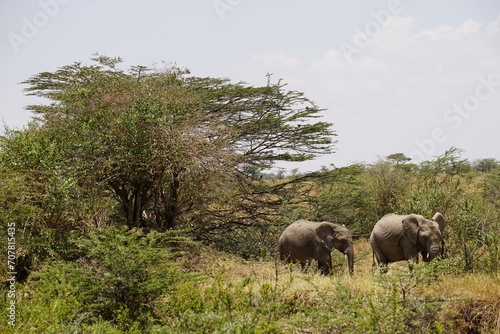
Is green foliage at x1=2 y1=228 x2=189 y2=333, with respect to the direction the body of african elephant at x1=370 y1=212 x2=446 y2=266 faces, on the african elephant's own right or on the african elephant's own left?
on the african elephant's own right

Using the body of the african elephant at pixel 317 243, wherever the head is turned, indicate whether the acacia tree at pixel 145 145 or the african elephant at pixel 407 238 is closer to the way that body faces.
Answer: the african elephant

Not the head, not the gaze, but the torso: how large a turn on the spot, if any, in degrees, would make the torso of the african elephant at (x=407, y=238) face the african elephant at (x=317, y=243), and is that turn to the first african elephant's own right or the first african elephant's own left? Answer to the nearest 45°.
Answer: approximately 135° to the first african elephant's own right

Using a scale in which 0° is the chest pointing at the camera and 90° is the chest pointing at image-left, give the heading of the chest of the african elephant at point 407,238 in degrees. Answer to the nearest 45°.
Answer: approximately 315°

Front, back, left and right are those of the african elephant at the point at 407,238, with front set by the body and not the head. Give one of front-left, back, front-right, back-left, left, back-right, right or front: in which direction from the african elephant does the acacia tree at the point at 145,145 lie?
back-right

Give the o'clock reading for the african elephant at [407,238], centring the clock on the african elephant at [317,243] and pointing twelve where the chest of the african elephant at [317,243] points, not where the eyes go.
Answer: the african elephant at [407,238] is roughly at 1 o'clock from the african elephant at [317,243].

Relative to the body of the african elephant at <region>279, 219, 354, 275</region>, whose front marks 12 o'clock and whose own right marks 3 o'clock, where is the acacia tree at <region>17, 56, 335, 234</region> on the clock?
The acacia tree is roughly at 6 o'clock from the african elephant.

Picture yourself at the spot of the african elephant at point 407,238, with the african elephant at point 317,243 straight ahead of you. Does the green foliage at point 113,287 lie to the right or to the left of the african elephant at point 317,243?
left

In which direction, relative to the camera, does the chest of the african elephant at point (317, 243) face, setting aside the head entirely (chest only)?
to the viewer's right

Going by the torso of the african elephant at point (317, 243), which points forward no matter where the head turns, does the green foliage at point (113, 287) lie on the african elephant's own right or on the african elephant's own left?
on the african elephant's own right
